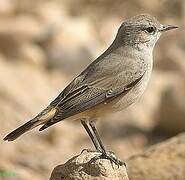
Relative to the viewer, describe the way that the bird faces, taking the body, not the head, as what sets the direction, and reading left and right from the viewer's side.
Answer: facing to the right of the viewer
